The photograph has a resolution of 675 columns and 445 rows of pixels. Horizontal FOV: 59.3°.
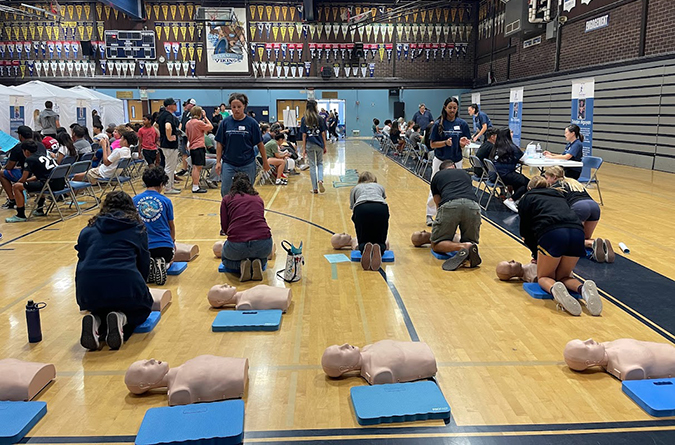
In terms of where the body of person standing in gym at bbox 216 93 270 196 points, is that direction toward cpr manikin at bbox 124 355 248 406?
yes

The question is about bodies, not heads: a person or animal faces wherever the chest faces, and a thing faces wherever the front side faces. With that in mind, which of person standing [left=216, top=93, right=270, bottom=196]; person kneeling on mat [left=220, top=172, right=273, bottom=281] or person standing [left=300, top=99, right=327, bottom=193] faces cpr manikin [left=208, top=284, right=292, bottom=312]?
person standing [left=216, top=93, right=270, bottom=196]

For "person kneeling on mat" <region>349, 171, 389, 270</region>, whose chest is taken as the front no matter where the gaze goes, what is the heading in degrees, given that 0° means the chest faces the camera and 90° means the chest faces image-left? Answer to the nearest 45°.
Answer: approximately 180°

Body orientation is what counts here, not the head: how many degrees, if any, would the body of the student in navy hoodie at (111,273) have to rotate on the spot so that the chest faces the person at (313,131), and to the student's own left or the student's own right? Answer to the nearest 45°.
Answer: approximately 45° to the student's own right

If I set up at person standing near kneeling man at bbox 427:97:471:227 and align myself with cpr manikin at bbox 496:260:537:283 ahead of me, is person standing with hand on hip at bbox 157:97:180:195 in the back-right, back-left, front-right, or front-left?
back-right

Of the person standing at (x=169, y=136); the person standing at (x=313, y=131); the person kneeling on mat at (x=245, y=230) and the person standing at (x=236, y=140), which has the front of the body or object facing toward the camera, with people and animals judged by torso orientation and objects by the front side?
the person standing at (x=236, y=140)

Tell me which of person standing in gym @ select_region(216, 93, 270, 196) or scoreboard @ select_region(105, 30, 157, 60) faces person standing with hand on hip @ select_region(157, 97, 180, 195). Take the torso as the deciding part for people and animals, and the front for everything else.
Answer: the scoreboard

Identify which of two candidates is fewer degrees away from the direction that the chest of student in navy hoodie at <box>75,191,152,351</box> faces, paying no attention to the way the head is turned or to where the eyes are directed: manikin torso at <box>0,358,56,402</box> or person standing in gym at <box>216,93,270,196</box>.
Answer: the person standing in gym

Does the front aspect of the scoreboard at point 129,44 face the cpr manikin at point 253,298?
yes

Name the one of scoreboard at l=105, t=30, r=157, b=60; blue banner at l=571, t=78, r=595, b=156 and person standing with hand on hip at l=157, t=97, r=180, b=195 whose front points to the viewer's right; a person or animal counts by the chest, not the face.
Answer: the person standing with hand on hip

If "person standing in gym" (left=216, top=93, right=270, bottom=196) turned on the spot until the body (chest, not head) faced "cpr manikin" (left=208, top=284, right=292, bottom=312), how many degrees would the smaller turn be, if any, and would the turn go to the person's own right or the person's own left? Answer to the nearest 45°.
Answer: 0° — they already face it

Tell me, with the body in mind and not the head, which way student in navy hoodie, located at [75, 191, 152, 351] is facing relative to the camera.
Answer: away from the camera

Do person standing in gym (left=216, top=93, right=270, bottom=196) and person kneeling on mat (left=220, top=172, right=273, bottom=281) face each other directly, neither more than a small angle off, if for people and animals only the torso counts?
yes

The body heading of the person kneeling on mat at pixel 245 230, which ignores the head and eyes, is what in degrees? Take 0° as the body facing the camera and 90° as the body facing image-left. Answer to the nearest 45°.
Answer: approximately 180°

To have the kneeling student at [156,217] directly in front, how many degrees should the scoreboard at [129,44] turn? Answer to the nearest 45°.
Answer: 0° — it already faces them

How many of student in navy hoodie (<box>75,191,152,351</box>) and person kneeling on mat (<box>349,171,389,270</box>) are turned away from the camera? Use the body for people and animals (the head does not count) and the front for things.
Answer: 2

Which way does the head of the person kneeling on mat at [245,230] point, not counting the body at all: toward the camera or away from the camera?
away from the camera
